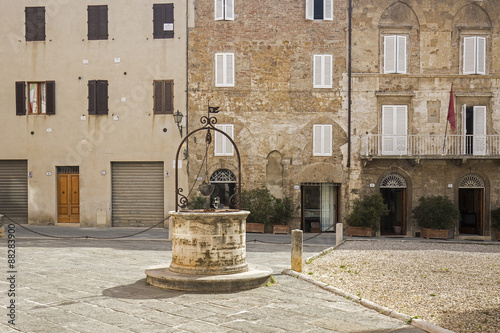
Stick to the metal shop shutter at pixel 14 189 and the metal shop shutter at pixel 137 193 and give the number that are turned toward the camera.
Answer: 2

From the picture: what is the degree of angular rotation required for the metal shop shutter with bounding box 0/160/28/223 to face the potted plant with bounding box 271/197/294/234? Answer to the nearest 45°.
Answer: approximately 45° to its left

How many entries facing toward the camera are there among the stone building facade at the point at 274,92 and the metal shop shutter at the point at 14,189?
2

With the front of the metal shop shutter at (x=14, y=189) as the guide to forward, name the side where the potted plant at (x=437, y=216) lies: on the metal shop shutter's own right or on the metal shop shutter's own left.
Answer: on the metal shop shutter's own left

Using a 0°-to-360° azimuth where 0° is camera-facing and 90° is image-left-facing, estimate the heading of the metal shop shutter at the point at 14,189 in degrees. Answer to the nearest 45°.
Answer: approximately 0°

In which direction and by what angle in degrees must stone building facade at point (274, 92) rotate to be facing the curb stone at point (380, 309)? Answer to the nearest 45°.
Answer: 0° — it already faces it

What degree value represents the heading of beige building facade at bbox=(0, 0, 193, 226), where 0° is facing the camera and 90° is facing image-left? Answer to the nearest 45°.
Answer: approximately 0°

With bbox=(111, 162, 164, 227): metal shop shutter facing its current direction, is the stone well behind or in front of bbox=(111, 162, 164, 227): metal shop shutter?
in front
